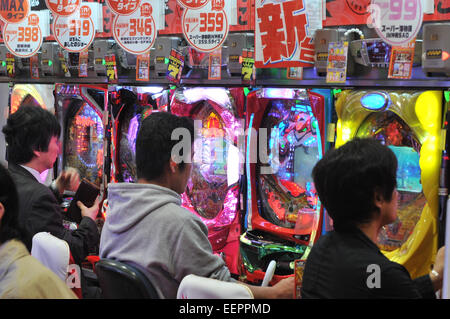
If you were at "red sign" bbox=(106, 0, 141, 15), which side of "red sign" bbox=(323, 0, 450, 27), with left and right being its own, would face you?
right

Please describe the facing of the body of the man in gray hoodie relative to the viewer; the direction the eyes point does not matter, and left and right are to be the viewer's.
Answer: facing away from the viewer and to the right of the viewer

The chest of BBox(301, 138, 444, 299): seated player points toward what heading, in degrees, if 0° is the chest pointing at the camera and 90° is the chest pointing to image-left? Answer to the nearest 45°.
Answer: approximately 225°

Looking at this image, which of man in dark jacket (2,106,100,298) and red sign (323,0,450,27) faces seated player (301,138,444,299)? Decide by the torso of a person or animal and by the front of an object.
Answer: the red sign

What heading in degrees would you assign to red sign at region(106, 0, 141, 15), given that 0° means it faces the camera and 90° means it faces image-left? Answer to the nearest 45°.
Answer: approximately 0°

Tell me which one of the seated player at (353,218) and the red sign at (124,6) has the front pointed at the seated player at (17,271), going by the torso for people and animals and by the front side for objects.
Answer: the red sign

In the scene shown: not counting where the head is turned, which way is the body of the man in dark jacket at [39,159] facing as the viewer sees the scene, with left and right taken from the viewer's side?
facing away from the viewer and to the right of the viewer

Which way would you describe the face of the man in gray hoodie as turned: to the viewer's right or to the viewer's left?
to the viewer's right

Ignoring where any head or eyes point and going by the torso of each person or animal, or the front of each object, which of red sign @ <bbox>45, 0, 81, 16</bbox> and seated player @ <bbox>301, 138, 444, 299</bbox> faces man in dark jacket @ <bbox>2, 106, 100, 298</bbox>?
the red sign
